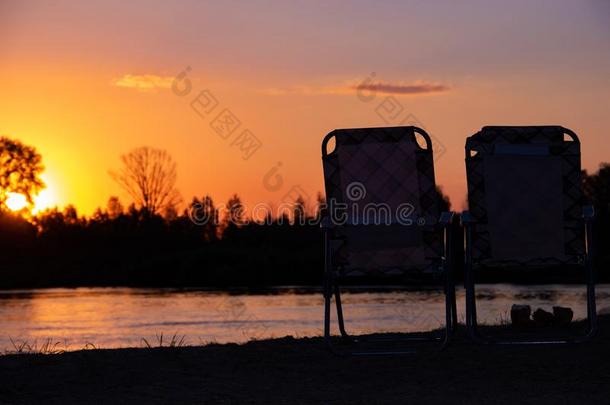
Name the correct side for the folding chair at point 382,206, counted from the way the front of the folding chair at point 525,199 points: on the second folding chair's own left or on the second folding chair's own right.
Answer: on the second folding chair's own left

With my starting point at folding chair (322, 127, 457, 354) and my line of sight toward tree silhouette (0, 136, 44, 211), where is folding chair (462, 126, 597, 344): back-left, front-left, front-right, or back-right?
back-right

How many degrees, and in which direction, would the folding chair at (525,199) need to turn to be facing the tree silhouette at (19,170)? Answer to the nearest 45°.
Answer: approximately 45° to its left

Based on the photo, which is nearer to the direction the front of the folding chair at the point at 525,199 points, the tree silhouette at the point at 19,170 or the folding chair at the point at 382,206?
the tree silhouette

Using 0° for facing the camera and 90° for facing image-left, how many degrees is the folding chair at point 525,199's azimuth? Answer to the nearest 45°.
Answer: approximately 180°
